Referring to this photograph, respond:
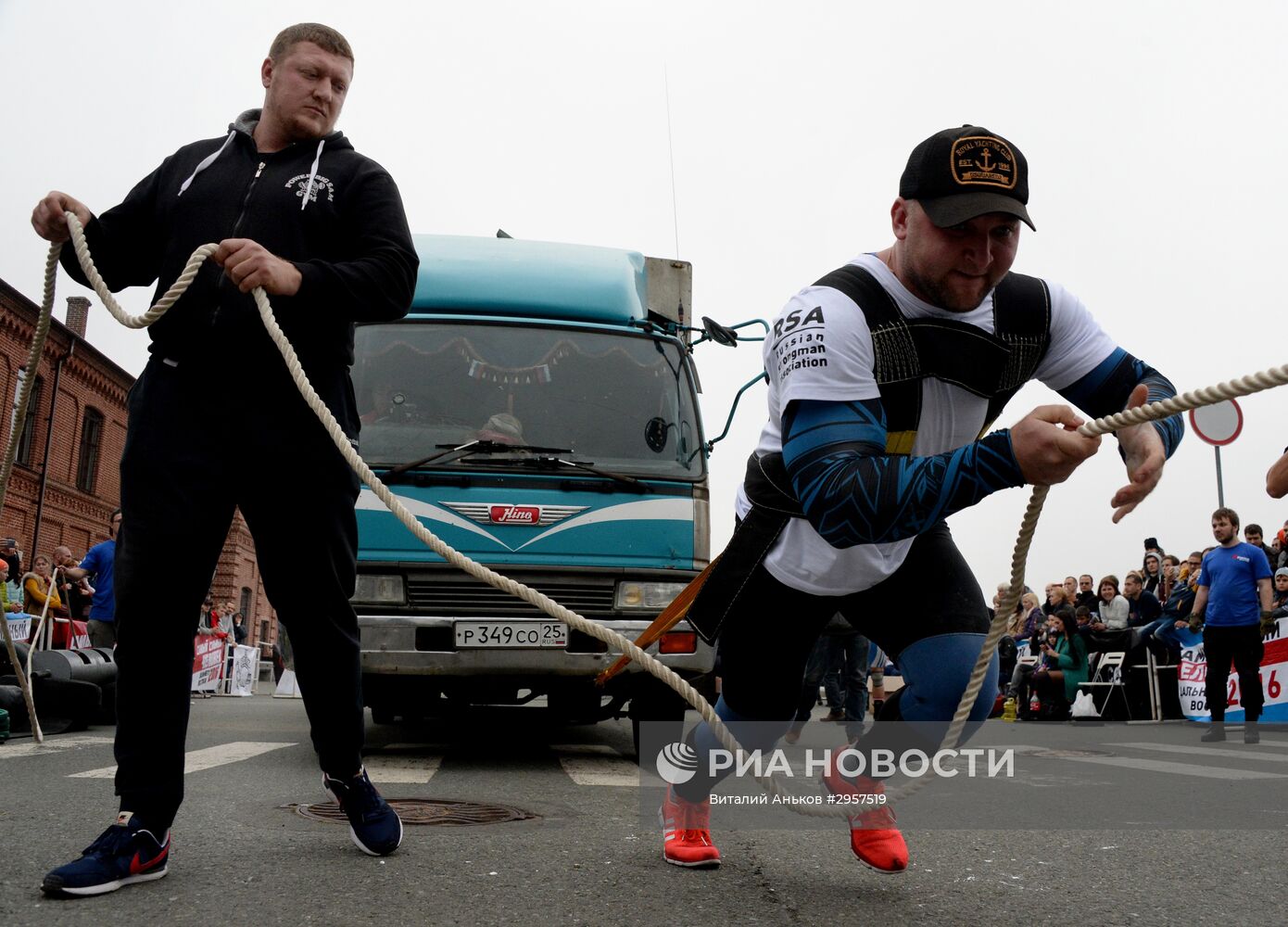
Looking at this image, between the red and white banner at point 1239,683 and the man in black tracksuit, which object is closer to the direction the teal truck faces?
the man in black tracksuit

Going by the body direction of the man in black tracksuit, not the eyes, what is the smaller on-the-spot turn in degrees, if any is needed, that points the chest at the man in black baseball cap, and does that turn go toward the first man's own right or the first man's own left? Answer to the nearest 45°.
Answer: approximately 45° to the first man's own left

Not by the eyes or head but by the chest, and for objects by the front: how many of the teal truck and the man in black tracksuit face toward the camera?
2

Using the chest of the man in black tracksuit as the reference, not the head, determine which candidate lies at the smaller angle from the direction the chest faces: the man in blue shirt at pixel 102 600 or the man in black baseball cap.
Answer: the man in black baseball cap

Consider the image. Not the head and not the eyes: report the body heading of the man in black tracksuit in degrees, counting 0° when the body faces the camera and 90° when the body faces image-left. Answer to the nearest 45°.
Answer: approximately 0°

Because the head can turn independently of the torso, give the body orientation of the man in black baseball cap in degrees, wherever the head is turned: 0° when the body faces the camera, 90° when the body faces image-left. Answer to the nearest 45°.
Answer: approximately 315°

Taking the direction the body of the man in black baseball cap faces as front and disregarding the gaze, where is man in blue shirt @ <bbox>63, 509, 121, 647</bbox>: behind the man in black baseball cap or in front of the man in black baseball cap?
behind

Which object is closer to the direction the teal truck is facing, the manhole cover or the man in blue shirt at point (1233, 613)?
the manhole cover

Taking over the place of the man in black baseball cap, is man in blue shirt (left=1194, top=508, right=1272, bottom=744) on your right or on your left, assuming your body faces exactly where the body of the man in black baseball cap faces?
on your left

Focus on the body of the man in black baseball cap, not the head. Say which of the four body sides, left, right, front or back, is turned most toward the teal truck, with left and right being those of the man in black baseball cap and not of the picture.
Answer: back

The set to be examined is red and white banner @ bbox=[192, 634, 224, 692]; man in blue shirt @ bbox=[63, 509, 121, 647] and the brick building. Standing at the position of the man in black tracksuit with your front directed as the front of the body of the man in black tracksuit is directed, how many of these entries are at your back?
3
